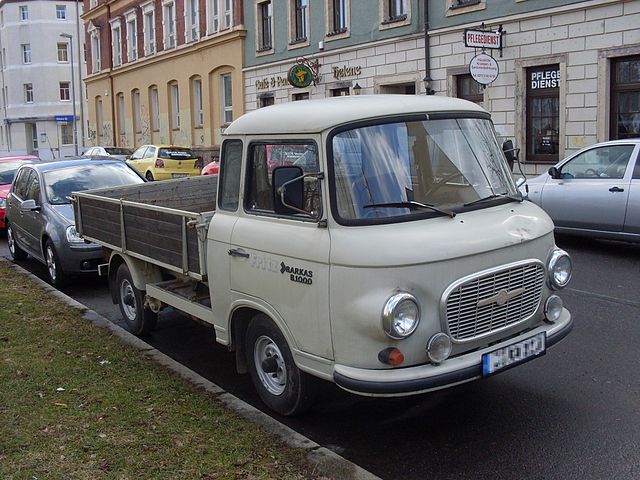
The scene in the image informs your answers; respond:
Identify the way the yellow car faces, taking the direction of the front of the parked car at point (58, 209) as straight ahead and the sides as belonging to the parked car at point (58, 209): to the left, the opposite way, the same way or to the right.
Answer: the opposite way

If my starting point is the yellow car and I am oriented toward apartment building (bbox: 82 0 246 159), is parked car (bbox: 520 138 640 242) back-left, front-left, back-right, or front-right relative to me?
back-right

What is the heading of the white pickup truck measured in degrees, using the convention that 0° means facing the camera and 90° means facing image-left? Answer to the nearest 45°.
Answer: approximately 315°

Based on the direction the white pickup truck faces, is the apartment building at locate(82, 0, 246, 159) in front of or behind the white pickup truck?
behind

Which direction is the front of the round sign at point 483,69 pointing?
toward the camera

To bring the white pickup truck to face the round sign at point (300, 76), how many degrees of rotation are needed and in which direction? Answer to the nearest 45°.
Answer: approximately 135° to its left

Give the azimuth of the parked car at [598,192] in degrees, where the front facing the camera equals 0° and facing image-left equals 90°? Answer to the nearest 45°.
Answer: approximately 90°

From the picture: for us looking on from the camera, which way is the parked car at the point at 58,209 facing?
facing the viewer and to the right of the viewer

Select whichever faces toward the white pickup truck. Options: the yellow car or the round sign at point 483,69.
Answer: the round sign

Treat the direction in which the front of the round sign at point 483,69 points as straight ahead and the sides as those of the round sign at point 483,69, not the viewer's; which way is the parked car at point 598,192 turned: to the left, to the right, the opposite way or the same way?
to the right

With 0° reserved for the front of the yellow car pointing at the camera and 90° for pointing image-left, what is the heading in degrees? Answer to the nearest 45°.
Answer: approximately 135°

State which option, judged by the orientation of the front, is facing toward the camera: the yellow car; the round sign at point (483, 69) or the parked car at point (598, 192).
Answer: the round sign

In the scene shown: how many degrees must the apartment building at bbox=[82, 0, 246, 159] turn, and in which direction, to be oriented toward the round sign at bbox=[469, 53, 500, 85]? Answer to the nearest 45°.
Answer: approximately 45° to its left

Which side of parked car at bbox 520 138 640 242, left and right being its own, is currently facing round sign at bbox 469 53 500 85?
right

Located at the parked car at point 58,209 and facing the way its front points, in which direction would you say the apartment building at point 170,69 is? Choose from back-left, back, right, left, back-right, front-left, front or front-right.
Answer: back-left

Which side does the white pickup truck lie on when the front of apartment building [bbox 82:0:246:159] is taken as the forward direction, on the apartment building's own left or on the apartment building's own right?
on the apartment building's own left
